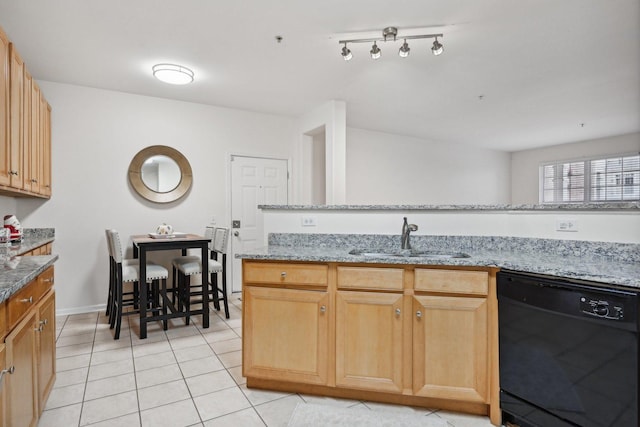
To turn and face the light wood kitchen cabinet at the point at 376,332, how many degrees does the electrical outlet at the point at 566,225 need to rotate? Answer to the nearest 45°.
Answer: approximately 45° to its right

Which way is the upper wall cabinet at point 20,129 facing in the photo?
to the viewer's right

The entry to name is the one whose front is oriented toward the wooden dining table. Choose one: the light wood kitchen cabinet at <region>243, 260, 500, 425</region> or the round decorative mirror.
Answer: the round decorative mirror

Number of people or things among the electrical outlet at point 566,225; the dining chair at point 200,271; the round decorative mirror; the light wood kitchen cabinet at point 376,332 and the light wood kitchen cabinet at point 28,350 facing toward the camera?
3

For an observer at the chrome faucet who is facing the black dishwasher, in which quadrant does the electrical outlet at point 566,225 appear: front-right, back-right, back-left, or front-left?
front-left

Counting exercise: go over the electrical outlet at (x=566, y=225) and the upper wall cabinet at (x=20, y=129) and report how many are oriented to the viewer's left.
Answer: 0

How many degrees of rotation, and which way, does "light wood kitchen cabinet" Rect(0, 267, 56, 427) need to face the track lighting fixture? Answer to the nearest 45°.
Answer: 0° — it already faces it

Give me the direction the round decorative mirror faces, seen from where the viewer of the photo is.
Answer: facing the viewer

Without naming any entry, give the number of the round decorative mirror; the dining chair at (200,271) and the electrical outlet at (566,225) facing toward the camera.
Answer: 2

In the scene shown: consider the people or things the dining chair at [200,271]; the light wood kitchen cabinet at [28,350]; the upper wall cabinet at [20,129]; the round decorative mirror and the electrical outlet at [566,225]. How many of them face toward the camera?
2

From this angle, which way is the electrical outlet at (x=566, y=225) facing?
toward the camera

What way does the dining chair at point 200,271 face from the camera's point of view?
to the viewer's left

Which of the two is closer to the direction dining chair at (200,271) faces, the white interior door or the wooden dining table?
the wooden dining table

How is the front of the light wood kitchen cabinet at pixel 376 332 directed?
toward the camera

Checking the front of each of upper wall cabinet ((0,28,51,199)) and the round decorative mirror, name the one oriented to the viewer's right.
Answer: the upper wall cabinet

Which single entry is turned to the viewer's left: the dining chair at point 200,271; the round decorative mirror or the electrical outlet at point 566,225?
the dining chair

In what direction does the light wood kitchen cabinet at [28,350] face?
to the viewer's right
